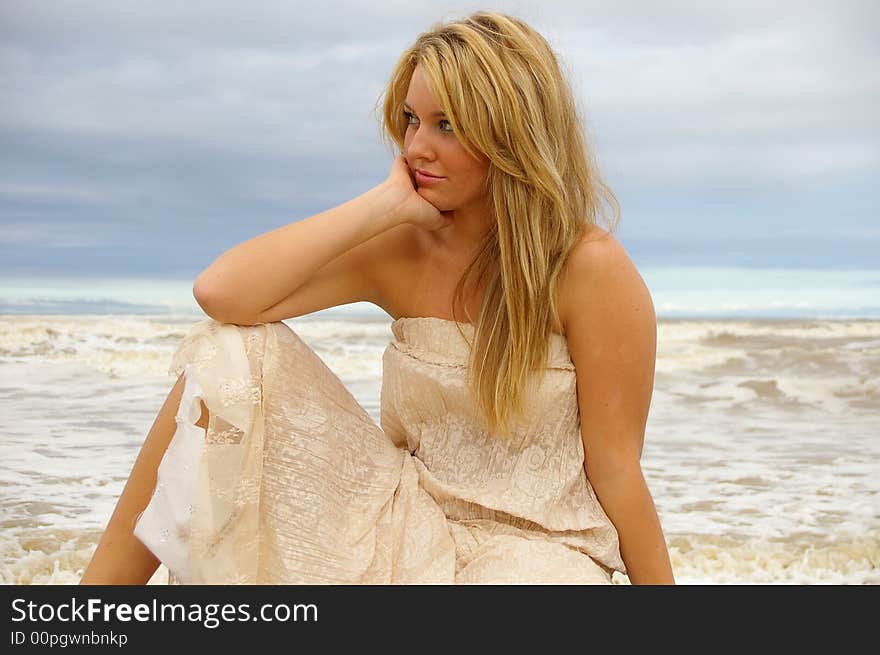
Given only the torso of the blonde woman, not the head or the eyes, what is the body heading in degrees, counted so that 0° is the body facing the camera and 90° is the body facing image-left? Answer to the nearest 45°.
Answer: approximately 45°
